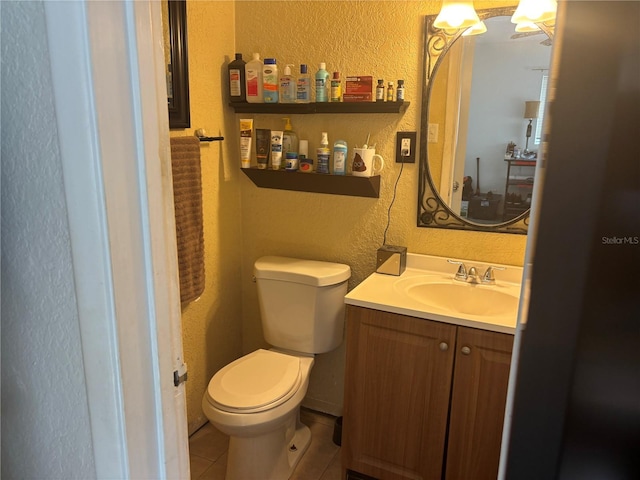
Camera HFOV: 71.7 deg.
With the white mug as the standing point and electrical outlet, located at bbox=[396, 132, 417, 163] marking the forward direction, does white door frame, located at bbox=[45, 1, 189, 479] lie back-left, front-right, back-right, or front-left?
back-right

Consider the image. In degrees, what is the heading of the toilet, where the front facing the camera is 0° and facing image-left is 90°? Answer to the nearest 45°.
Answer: approximately 45°

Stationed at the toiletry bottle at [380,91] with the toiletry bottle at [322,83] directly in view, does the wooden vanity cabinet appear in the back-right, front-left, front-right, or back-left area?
back-left

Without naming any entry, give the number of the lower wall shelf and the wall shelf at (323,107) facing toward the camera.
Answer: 2

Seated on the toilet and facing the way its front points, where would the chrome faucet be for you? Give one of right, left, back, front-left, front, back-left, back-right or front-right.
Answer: back-left

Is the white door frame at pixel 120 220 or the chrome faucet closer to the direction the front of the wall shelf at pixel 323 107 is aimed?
the white door frame
